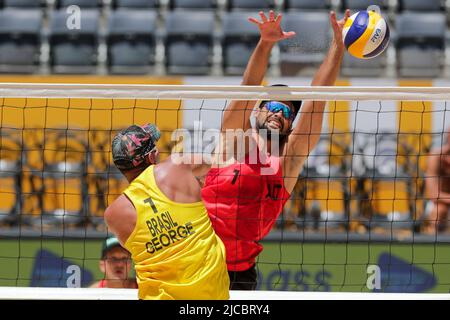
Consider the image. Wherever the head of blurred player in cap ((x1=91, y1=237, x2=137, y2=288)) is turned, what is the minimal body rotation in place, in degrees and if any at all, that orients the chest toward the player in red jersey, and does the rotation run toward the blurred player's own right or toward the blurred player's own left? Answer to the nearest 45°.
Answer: approximately 45° to the blurred player's own left

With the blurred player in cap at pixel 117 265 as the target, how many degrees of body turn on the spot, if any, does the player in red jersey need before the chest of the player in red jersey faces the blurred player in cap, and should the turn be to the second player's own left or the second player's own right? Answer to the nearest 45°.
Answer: approximately 135° to the second player's own right

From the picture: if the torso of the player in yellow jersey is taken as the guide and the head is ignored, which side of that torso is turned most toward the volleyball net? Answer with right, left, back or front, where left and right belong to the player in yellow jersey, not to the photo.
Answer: front

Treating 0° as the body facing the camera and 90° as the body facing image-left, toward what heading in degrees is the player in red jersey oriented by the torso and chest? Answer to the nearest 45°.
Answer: approximately 0°

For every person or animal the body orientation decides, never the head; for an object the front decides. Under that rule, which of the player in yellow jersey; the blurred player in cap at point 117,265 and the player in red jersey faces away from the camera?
the player in yellow jersey

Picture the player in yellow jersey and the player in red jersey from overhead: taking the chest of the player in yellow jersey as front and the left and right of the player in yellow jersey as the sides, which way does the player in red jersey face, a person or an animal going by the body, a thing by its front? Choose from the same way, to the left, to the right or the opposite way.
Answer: the opposite way

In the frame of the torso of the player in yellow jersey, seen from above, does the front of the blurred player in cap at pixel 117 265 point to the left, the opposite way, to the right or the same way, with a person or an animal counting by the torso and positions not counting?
the opposite way

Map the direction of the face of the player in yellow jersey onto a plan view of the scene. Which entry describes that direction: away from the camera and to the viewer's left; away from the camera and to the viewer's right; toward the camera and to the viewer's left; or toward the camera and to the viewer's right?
away from the camera and to the viewer's right

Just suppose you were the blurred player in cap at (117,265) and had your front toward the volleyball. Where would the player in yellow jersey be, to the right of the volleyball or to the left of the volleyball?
right

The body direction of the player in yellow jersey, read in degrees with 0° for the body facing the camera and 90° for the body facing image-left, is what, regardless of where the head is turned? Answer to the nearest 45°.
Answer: approximately 180°

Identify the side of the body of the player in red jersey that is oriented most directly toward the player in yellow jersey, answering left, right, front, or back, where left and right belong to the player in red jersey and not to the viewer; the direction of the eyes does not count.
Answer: front
